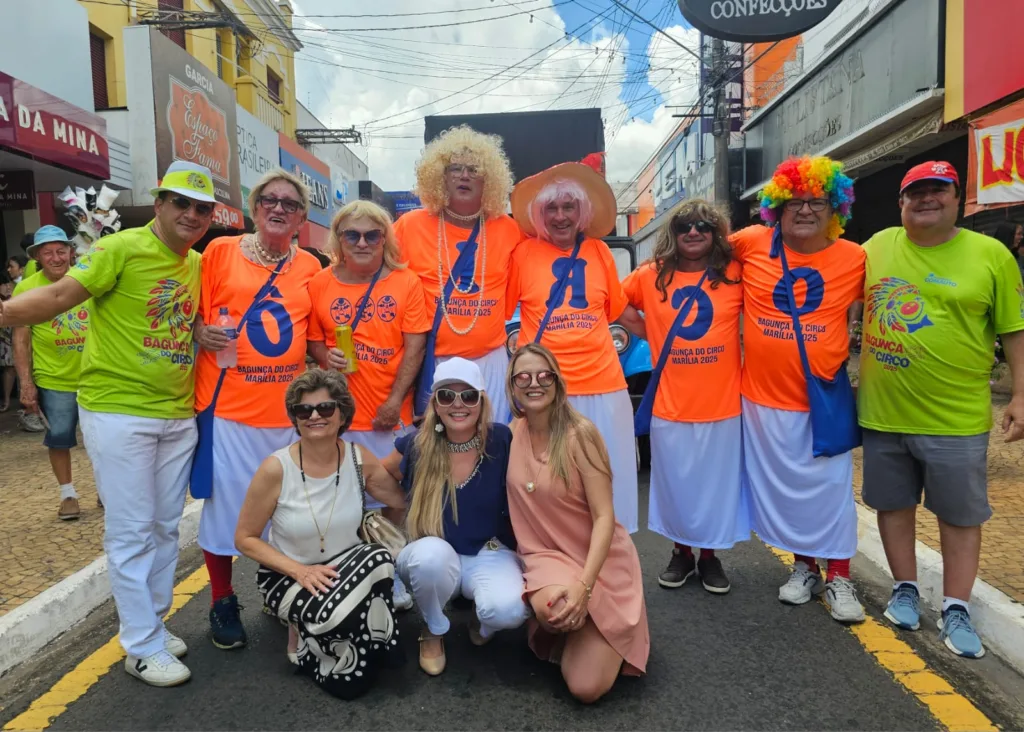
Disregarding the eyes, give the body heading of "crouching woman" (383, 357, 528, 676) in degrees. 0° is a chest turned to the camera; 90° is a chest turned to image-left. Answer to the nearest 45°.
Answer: approximately 0°

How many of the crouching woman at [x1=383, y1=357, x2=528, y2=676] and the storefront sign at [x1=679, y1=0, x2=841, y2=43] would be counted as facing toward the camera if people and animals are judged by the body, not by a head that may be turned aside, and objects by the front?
2

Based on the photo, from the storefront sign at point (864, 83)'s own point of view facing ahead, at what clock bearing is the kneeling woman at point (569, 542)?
The kneeling woman is roughly at 11 o'clock from the storefront sign.

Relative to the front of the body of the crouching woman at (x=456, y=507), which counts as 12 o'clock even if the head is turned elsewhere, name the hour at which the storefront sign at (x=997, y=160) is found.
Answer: The storefront sign is roughly at 8 o'clock from the crouching woman.

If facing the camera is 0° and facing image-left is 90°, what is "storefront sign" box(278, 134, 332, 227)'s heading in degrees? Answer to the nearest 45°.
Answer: approximately 315°

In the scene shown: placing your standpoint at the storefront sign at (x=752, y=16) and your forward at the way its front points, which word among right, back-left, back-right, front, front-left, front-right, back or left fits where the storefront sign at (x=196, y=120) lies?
right

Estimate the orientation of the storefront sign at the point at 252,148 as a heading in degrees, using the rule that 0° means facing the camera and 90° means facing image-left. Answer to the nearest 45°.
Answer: approximately 315°

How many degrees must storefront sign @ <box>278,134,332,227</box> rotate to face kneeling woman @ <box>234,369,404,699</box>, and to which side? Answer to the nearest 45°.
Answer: approximately 45° to its right

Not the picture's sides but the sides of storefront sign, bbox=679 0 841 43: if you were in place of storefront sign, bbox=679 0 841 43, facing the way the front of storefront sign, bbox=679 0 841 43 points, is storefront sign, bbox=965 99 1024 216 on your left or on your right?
on your left

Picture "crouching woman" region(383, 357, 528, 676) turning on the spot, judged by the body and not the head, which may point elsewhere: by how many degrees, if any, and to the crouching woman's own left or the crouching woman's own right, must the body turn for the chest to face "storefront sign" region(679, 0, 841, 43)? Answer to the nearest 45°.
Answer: approximately 135° to the crouching woman's own left
